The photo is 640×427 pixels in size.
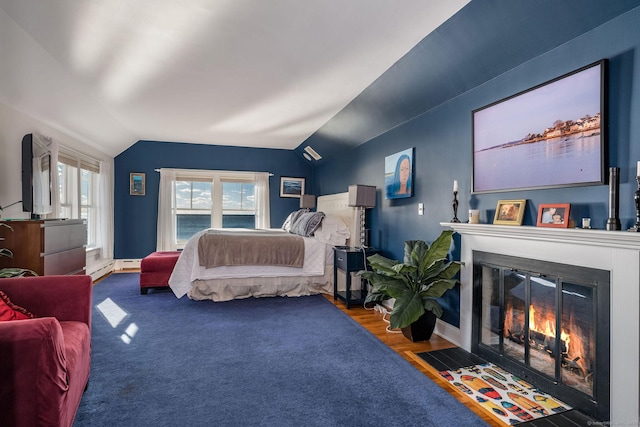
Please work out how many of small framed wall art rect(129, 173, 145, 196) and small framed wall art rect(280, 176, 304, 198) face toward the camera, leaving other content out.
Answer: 2

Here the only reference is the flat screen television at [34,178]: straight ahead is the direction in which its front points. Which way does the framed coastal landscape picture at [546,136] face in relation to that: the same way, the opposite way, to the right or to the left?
the opposite way

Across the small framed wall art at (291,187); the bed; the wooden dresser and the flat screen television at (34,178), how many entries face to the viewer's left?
1

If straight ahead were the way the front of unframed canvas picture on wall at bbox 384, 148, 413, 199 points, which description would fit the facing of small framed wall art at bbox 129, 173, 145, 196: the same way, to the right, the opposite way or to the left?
to the left

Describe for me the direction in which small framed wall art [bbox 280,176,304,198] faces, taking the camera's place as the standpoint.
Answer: facing the viewer

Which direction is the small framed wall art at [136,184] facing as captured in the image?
toward the camera

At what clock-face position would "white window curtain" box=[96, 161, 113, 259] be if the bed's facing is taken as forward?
The white window curtain is roughly at 1 o'clock from the bed.

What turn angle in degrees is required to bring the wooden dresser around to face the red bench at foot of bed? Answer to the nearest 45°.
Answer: approximately 90° to its left

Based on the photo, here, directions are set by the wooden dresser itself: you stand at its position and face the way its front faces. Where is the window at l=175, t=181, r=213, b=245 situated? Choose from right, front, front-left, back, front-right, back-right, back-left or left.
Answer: left

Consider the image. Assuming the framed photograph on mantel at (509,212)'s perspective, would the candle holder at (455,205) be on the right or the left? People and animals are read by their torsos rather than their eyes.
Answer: on its right

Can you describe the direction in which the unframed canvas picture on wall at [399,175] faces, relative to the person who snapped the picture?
facing the viewer and to the left of the viewer

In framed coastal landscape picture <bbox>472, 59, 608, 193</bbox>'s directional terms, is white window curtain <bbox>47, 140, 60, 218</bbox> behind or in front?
in front

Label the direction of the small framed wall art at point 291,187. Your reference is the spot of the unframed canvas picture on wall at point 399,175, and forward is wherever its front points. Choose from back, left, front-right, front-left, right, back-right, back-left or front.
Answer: right

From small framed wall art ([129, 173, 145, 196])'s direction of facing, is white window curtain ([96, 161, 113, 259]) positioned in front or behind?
in front

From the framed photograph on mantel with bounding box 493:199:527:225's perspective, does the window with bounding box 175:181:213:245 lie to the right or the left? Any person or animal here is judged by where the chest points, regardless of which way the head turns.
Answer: on its right

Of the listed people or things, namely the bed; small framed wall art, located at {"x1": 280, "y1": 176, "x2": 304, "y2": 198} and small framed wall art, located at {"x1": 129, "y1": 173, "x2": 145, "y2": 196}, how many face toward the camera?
2

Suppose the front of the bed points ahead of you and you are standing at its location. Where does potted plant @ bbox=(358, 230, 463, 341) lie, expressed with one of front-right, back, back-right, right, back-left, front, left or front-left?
back-left

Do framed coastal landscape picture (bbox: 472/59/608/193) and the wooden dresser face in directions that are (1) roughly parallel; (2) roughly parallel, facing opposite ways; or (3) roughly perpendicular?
roughly parallel, facing opposite ways

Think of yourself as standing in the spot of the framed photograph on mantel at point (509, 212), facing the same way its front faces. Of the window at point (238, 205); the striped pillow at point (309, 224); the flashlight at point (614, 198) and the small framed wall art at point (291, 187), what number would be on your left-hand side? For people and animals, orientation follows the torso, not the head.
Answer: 1

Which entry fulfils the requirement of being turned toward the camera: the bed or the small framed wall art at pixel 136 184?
the small framed wall art

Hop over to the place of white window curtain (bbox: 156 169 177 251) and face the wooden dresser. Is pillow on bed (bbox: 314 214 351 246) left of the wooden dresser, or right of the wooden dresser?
left

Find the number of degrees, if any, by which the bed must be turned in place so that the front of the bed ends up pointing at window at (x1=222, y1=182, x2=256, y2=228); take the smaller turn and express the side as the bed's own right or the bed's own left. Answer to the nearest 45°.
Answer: approximately 90° to the bed's own right
